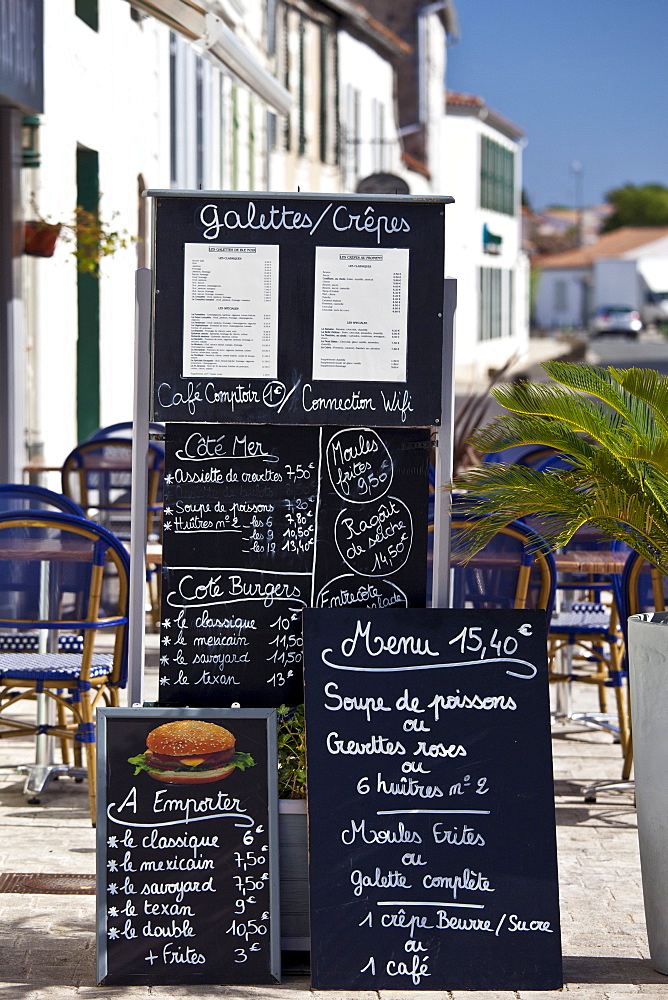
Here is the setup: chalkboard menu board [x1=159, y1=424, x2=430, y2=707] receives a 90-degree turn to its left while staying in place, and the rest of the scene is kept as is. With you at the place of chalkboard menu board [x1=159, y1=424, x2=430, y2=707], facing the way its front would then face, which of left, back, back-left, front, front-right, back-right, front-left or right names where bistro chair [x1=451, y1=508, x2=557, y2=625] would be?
front-left

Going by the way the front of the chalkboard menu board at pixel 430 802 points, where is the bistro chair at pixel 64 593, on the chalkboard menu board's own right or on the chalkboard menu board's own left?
on the chalkboard menu board's own right

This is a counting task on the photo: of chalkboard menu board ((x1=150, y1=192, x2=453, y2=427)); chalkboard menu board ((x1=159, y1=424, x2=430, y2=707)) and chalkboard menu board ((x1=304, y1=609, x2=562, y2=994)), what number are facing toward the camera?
3

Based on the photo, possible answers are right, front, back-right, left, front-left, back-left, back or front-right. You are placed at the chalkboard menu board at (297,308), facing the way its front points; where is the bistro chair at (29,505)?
back-right

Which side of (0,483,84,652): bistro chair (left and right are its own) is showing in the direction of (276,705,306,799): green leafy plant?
front

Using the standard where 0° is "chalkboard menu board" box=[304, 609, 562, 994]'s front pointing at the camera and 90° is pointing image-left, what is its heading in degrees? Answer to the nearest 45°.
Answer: approximately 0°
